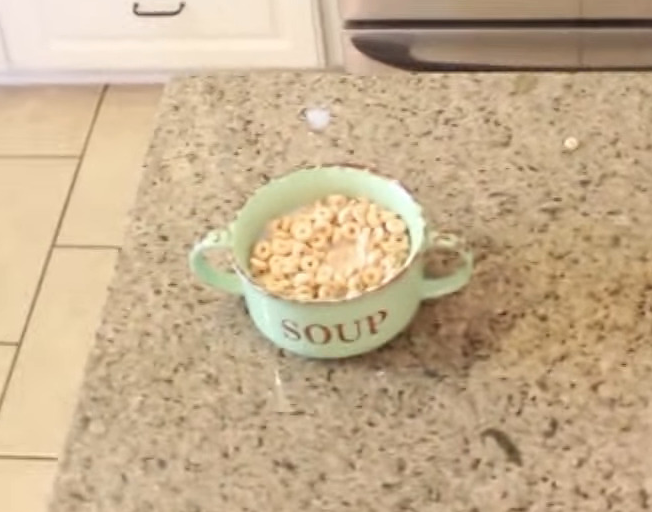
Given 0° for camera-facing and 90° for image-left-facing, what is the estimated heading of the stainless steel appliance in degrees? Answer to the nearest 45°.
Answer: approximately 0°

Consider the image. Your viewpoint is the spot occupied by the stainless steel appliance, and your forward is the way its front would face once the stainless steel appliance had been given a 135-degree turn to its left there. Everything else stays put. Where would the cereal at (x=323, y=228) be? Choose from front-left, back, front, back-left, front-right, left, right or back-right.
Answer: back-right

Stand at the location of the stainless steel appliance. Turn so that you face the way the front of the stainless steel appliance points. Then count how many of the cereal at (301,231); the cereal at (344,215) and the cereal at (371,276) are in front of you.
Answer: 3

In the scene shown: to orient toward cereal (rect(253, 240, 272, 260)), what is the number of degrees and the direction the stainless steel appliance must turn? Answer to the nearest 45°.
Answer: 0° — it already faces it

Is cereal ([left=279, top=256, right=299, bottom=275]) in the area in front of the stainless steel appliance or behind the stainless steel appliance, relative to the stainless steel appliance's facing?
in front

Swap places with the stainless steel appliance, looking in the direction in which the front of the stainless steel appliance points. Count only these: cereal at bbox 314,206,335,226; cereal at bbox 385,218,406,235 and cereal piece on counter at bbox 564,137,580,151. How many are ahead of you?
3

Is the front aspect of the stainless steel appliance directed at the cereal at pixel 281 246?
yes

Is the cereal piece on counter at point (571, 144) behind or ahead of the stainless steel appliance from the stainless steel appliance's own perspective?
ahead

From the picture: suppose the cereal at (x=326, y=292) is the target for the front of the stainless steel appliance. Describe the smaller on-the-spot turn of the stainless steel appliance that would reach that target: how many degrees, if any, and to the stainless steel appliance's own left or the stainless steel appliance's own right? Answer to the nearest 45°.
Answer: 0° — it already faces it

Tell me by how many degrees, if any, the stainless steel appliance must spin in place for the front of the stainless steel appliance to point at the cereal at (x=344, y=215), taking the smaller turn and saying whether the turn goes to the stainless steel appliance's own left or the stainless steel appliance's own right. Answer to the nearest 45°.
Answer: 0° — it already faces it

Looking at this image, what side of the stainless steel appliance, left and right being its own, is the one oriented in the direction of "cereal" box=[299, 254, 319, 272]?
front

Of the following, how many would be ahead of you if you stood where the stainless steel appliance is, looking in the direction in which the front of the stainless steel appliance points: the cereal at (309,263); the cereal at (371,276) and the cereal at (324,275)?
3

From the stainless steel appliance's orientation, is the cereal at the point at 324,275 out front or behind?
out front
